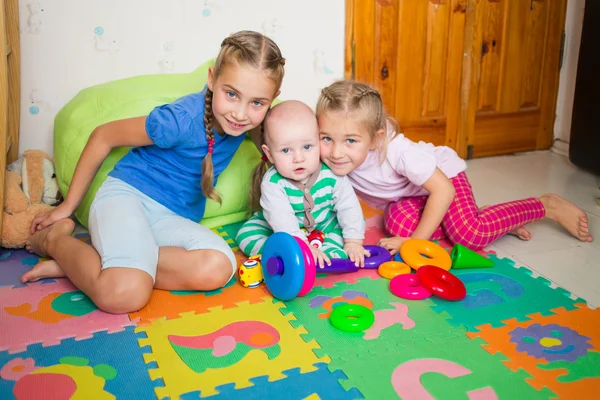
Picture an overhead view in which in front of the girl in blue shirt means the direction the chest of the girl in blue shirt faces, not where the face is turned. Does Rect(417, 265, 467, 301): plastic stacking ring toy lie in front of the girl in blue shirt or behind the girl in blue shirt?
in front

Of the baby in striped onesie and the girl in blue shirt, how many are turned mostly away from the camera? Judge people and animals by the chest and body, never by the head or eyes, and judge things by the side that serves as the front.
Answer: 0

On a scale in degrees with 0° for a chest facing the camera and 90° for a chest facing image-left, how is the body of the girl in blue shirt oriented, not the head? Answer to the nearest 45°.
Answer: approximately 315°

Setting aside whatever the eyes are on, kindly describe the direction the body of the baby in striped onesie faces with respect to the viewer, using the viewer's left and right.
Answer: facing the viewer
